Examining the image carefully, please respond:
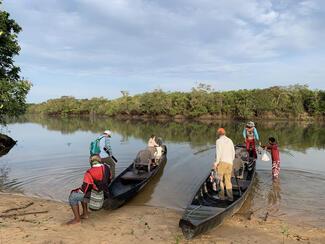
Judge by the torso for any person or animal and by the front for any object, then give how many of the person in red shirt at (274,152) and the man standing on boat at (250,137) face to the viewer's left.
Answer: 1

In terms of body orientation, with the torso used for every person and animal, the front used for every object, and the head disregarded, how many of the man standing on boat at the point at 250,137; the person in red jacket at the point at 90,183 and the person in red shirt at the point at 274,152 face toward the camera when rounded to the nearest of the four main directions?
1

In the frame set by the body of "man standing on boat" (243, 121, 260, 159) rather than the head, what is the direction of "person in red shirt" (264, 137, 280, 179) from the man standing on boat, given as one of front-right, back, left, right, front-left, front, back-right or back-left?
front-left

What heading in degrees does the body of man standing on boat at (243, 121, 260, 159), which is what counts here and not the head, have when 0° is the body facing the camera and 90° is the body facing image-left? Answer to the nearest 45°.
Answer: approximately 0°

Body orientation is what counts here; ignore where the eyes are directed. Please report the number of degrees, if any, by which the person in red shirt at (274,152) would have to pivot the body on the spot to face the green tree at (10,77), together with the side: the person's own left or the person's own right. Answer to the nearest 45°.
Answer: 0° — they already face it

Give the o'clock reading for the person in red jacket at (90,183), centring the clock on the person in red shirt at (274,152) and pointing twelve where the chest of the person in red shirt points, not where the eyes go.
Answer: The person in red jacket is roughly at 10 o'clock from the person in red shirt.

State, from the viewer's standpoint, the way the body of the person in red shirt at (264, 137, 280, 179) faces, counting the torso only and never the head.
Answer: to the viewer's left

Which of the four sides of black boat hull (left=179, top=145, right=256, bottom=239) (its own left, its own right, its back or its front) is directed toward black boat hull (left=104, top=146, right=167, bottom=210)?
right

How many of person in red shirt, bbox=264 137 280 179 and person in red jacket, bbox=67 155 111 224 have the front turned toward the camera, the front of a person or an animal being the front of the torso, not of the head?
0
